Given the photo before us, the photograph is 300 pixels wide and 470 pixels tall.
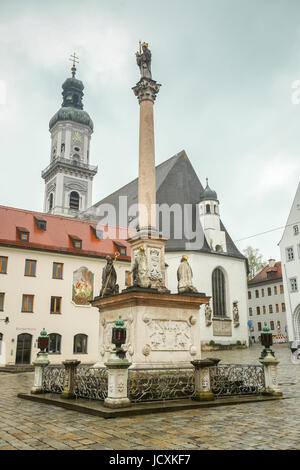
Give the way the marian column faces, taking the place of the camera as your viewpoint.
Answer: facing the viewer and to the left of the viewer
